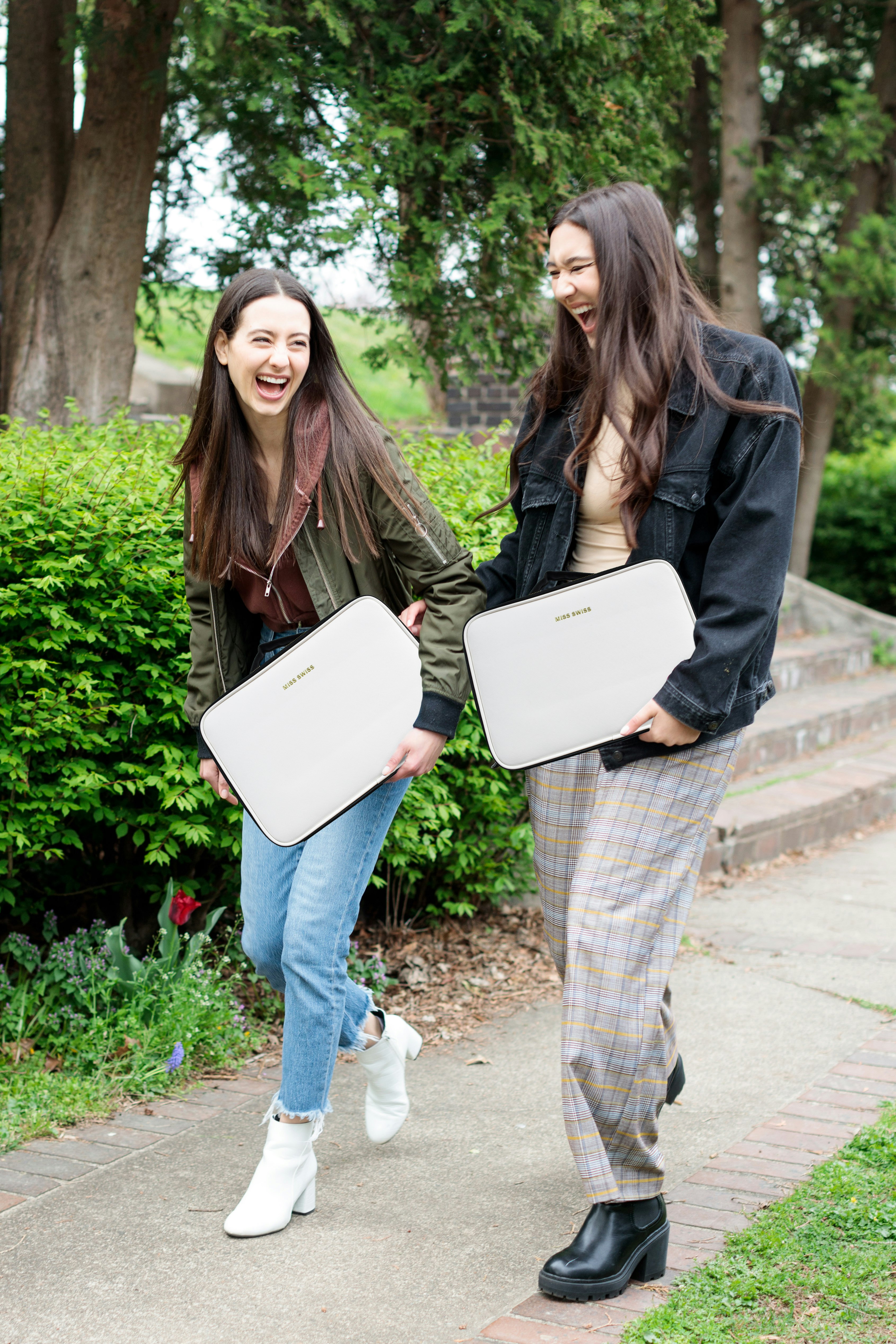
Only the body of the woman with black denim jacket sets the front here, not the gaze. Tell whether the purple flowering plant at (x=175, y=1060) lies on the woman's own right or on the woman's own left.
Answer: on the woman's own right

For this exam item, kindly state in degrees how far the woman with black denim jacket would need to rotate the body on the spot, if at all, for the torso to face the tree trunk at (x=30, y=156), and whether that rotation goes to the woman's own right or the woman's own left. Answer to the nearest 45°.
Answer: approximately 90° to the woman's own right

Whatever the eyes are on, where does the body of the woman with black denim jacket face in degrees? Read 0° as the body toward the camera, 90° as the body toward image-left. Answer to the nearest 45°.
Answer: approximately 45°

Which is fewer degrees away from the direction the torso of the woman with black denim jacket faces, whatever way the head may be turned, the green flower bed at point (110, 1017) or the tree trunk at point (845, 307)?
the green flower bed

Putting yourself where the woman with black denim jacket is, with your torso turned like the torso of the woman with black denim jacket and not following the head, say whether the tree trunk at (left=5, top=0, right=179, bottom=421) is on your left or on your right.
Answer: on your right

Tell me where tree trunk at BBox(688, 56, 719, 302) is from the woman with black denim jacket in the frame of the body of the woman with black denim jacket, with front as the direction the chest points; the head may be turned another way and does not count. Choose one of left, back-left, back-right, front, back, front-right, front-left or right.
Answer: back-right

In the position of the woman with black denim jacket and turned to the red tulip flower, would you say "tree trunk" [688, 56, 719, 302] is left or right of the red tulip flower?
right

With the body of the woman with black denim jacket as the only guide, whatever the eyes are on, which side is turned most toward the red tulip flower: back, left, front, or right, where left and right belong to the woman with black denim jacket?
right
